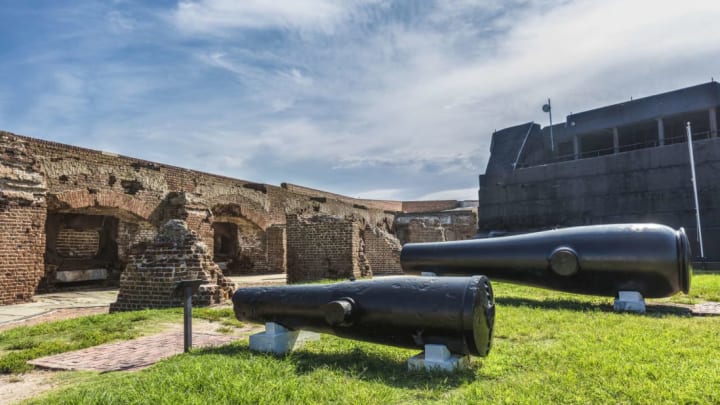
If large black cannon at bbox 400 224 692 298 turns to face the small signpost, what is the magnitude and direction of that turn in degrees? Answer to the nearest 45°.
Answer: approximately 45° to its left

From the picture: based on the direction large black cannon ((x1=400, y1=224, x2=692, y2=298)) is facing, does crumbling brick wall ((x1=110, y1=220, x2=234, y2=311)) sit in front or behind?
in front

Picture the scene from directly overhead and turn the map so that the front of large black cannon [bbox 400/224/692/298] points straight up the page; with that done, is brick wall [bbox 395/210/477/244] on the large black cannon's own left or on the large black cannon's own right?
on the large black cannon's own right

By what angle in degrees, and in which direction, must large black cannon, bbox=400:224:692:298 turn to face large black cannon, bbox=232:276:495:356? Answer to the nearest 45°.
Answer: approximately 45° to its left

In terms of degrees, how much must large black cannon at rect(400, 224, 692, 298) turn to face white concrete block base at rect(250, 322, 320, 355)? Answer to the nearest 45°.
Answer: approximately 45° to its left

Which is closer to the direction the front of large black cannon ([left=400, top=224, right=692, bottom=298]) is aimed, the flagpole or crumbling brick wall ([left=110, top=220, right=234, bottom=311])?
the crumbling brick wall

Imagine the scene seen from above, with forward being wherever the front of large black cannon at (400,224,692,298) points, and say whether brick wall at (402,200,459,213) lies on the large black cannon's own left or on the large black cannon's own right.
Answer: on the large black cannon's own right

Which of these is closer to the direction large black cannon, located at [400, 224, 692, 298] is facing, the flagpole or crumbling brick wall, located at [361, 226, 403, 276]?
the crumbling brick wall

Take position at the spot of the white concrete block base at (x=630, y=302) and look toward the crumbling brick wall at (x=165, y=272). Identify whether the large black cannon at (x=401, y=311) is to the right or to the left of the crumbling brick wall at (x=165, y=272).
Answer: left

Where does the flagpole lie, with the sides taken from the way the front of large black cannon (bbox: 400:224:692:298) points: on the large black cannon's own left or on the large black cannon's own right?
on the large black cannon's own right

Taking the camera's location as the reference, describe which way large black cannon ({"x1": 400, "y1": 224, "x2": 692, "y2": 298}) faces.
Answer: facing to the left of the viewer
